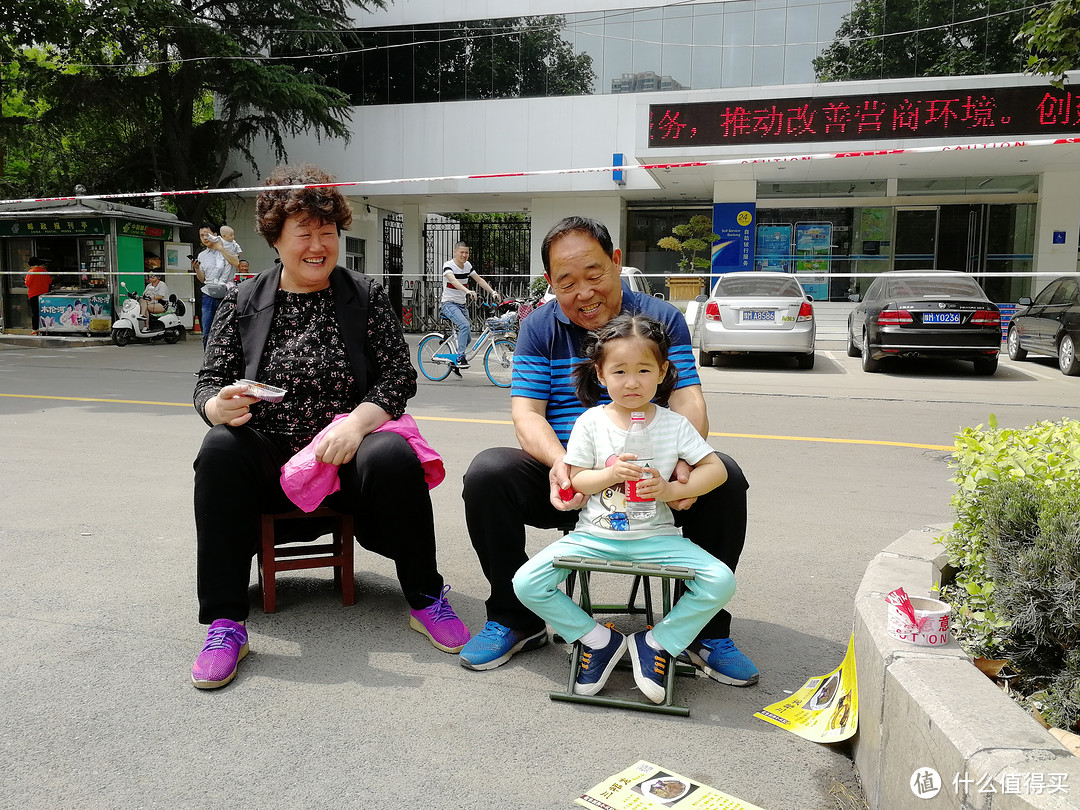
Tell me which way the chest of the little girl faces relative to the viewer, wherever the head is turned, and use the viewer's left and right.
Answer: facing the viewer

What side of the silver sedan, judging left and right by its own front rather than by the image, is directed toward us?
back

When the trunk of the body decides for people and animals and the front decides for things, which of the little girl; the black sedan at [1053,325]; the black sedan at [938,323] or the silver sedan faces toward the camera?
the little girl

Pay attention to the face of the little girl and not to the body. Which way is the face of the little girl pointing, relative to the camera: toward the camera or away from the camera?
toward the camera

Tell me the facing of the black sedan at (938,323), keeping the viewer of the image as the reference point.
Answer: facing away from the viewer

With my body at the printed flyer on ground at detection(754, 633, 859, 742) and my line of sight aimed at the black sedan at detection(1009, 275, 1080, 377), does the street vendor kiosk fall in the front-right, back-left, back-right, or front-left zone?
front-left

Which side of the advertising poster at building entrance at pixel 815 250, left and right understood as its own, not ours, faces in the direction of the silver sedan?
front

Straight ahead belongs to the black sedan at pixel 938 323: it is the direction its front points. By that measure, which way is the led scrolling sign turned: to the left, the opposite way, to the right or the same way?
the opposite way

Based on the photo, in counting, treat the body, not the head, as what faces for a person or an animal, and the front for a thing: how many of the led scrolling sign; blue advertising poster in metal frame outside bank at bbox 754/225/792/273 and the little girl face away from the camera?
0

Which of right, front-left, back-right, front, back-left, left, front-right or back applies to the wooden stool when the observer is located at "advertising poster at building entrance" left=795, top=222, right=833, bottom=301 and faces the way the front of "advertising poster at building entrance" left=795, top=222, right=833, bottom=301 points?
front

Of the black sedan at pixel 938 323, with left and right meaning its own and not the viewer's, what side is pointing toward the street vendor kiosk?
left

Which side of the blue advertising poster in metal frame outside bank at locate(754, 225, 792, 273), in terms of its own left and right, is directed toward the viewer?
front

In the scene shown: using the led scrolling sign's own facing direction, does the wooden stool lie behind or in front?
in front

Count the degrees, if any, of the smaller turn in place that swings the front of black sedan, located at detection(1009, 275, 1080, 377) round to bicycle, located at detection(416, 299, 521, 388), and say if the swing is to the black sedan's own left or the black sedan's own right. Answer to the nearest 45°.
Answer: approximately 90° to the black sedan's own left

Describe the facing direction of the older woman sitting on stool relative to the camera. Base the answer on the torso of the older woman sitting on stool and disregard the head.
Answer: toward the camera

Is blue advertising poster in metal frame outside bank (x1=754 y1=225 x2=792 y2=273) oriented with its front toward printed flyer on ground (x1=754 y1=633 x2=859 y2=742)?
yes
